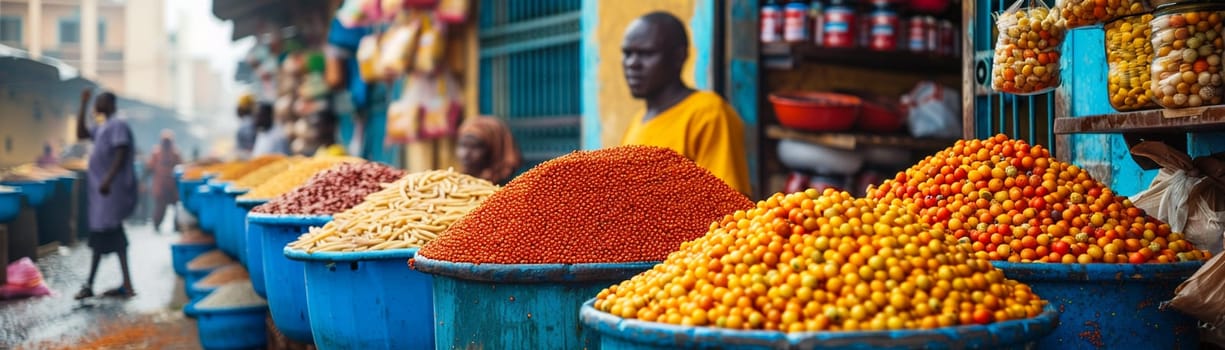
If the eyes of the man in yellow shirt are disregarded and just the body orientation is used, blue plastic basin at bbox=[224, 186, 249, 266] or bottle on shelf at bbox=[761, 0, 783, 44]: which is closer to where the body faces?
the blue plastic basin

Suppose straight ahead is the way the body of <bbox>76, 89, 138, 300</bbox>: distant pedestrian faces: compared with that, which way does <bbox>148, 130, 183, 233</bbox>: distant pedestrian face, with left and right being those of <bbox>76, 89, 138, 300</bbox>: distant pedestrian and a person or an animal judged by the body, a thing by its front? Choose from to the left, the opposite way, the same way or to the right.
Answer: to the left

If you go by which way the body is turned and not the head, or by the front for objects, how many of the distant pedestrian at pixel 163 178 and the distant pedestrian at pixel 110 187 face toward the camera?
1

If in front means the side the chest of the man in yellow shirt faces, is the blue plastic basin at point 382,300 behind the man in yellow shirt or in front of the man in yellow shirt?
in front

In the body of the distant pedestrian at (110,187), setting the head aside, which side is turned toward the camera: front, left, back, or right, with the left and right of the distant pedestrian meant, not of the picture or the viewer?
left

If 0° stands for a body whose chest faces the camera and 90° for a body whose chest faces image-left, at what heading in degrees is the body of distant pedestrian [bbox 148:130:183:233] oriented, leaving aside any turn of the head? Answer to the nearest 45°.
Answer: approximately 0°

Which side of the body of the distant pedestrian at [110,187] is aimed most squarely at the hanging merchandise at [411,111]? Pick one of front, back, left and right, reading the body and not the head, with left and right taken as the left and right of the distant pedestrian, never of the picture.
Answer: back

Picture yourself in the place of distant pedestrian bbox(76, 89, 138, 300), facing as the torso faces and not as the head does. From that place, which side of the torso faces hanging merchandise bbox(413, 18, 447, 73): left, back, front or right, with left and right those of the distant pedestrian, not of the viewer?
back
